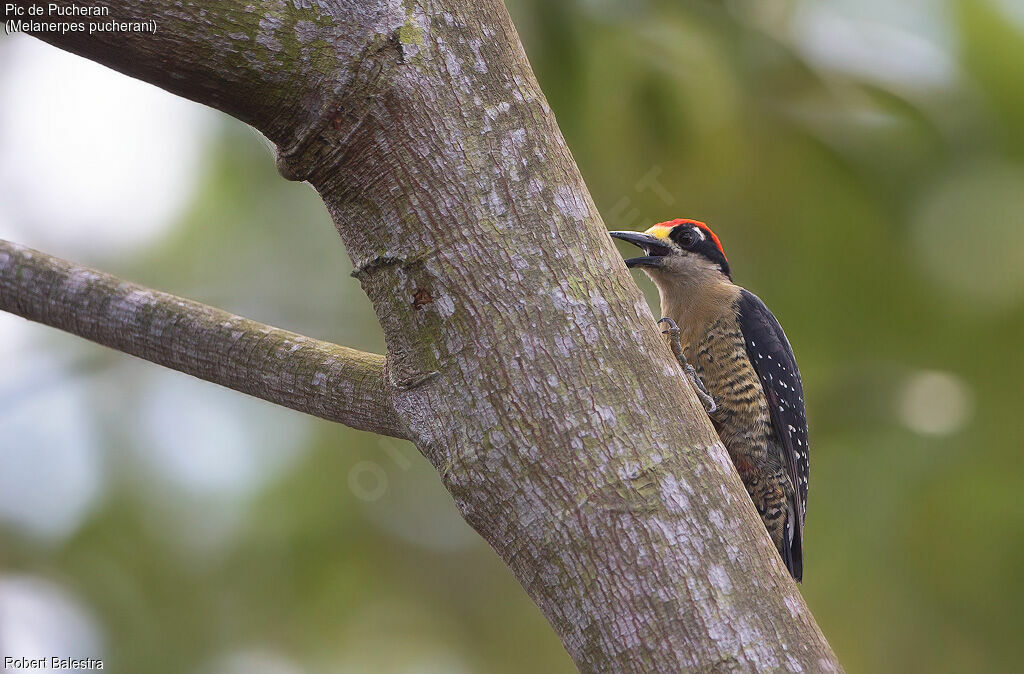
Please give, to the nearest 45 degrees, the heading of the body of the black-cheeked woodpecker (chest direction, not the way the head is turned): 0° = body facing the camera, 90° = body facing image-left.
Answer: approximately 90°
